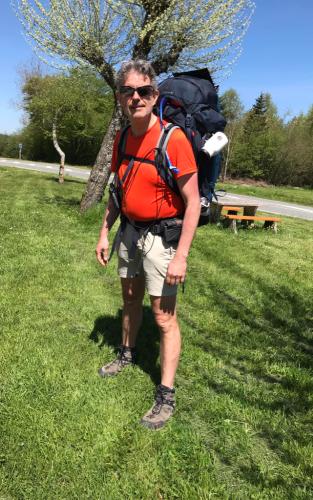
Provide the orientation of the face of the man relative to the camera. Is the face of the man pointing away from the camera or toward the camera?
toward the camera

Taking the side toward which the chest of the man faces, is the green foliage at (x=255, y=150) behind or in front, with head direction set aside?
behind

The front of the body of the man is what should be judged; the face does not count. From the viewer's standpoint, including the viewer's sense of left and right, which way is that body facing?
facing the viewer and to the left of the viewer

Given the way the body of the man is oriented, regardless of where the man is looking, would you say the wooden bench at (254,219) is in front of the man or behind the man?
behind
